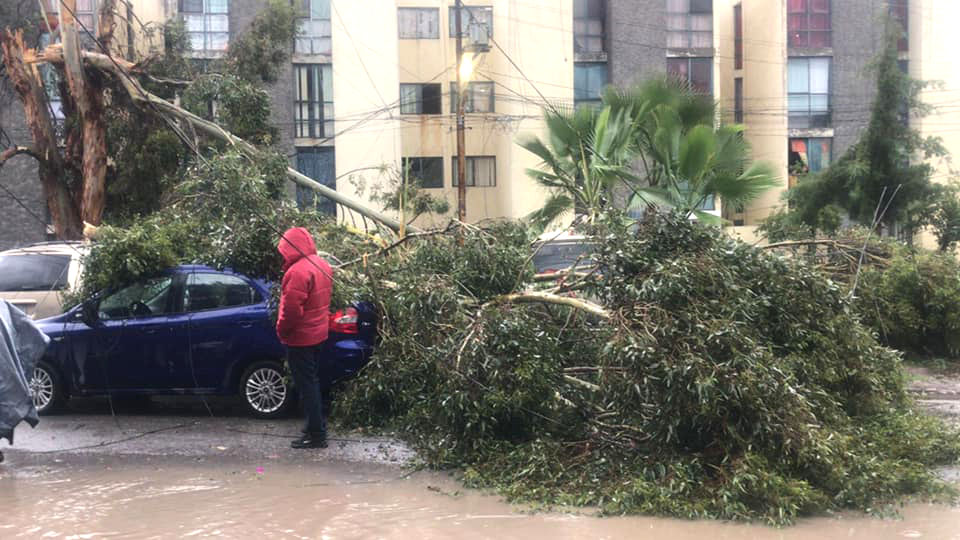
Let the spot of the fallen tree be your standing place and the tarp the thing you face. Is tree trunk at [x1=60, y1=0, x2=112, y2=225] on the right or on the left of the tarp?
right

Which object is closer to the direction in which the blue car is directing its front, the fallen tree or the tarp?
the tarp

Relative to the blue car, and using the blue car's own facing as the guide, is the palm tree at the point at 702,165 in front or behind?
behind

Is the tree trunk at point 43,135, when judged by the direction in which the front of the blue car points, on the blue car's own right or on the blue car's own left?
on the blue car's own right

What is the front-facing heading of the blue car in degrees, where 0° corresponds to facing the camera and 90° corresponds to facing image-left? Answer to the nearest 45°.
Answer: approximately 90°
